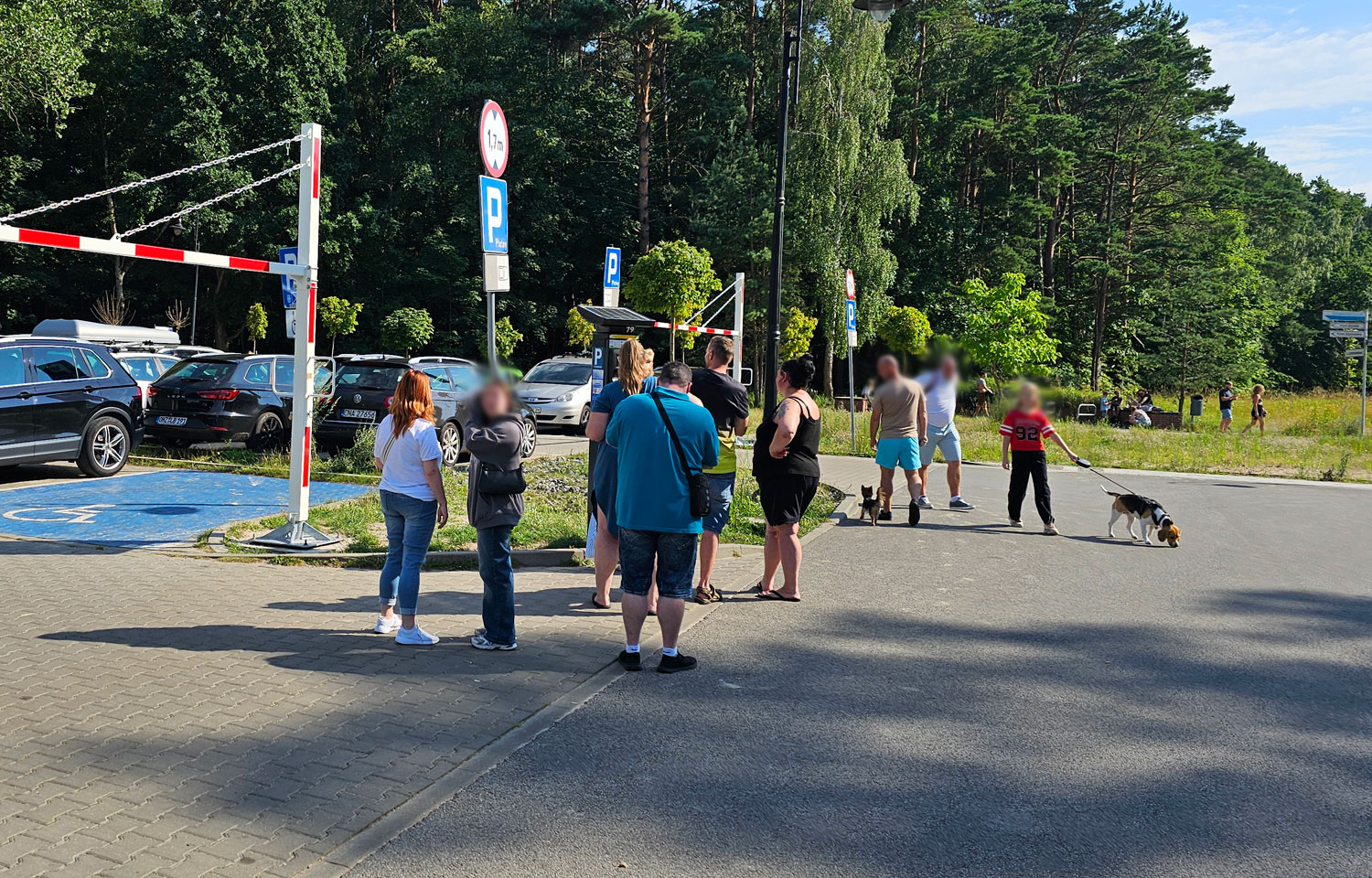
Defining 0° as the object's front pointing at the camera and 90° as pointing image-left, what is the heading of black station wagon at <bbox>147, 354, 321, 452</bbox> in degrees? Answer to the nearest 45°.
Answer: approximately 225°

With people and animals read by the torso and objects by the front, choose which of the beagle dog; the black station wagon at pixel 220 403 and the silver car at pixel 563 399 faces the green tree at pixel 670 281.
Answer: the black station wagon

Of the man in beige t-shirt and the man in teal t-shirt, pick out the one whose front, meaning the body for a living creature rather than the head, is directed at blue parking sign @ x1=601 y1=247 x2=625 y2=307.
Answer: the man in teal t-shirt

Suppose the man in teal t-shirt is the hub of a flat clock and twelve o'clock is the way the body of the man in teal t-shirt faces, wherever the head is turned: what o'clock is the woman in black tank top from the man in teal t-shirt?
The woman in black tank top is roughly at 1 o'clock from the man in teal t-shirt.

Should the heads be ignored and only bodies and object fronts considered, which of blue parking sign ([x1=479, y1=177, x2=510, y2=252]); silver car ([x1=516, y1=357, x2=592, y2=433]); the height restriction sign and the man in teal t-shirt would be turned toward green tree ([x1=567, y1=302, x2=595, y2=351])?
the man in teal t-shirt

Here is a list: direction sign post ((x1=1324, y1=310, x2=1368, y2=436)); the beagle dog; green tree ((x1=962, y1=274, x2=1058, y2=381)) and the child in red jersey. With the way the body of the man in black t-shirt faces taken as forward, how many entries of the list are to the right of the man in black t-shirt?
4

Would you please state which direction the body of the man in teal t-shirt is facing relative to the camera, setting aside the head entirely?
away from the camera

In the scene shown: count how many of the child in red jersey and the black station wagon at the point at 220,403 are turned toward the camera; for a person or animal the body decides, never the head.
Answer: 1

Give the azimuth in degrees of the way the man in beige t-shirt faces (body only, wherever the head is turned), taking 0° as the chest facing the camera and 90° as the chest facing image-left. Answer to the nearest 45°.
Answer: approximately 180°

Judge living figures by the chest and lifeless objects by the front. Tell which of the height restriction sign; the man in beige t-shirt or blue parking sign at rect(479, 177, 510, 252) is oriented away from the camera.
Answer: the man in beige t-shirt
